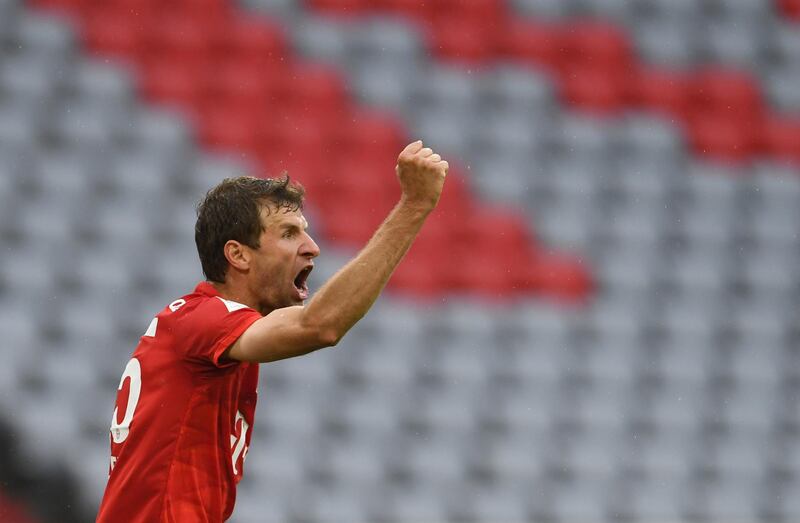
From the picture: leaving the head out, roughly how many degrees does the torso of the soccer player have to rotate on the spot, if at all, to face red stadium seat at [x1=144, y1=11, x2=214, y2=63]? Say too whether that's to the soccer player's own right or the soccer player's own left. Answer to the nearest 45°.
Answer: approximately 90° to the soccer player's own left

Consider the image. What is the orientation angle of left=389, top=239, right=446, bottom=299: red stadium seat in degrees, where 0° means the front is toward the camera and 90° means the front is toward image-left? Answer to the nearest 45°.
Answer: approximately 0°

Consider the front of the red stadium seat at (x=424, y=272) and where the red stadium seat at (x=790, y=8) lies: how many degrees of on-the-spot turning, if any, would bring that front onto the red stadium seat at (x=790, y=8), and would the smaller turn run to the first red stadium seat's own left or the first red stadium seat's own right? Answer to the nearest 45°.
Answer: approximately 90° to the first red stadium seat's own left

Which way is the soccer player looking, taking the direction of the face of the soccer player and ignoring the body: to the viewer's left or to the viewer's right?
to the viewer's right

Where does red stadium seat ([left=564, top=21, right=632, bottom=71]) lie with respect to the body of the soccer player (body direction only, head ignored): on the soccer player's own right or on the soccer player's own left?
on the soccer player's own left

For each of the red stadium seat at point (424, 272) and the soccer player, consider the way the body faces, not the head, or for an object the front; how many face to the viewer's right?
1

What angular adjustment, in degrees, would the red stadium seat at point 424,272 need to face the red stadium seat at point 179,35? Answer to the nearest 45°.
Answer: approximately 90° to its right

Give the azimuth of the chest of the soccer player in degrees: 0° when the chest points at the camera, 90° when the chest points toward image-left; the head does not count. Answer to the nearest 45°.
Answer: approximately 270°
